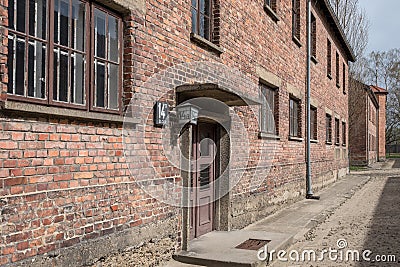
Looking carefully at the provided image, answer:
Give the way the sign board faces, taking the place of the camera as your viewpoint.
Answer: facing the viewer and to the right of the viewer
